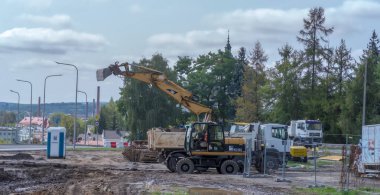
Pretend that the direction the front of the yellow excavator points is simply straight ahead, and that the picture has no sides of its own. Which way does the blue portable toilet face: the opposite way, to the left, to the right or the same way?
to the left

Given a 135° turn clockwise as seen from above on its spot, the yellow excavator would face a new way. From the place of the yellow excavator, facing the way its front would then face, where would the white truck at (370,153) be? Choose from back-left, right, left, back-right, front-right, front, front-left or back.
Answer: front-right

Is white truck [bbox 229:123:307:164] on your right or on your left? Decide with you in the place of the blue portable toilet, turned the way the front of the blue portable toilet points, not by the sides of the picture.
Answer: on your left

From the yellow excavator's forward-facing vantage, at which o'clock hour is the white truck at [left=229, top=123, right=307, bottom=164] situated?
The white truck is roughly at 4 o'clock from the yellow excavator.

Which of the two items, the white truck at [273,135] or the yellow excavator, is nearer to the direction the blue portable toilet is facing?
the yellow excavator

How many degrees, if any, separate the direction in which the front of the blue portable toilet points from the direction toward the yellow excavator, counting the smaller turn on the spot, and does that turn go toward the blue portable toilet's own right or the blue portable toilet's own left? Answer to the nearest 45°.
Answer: approximately 45° to the blue portable toilet's own left

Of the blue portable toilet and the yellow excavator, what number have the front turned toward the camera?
1

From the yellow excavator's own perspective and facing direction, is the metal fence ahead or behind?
behind

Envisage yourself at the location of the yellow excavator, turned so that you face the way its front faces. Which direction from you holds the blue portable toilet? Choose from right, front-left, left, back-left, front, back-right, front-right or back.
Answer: front-right

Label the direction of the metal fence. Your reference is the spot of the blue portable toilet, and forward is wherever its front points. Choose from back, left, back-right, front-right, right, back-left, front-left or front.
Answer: front-left

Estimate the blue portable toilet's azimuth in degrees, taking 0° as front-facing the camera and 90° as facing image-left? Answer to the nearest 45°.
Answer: approximately 0°

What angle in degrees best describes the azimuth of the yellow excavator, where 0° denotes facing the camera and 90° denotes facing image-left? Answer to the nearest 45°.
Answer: approximately 90°
